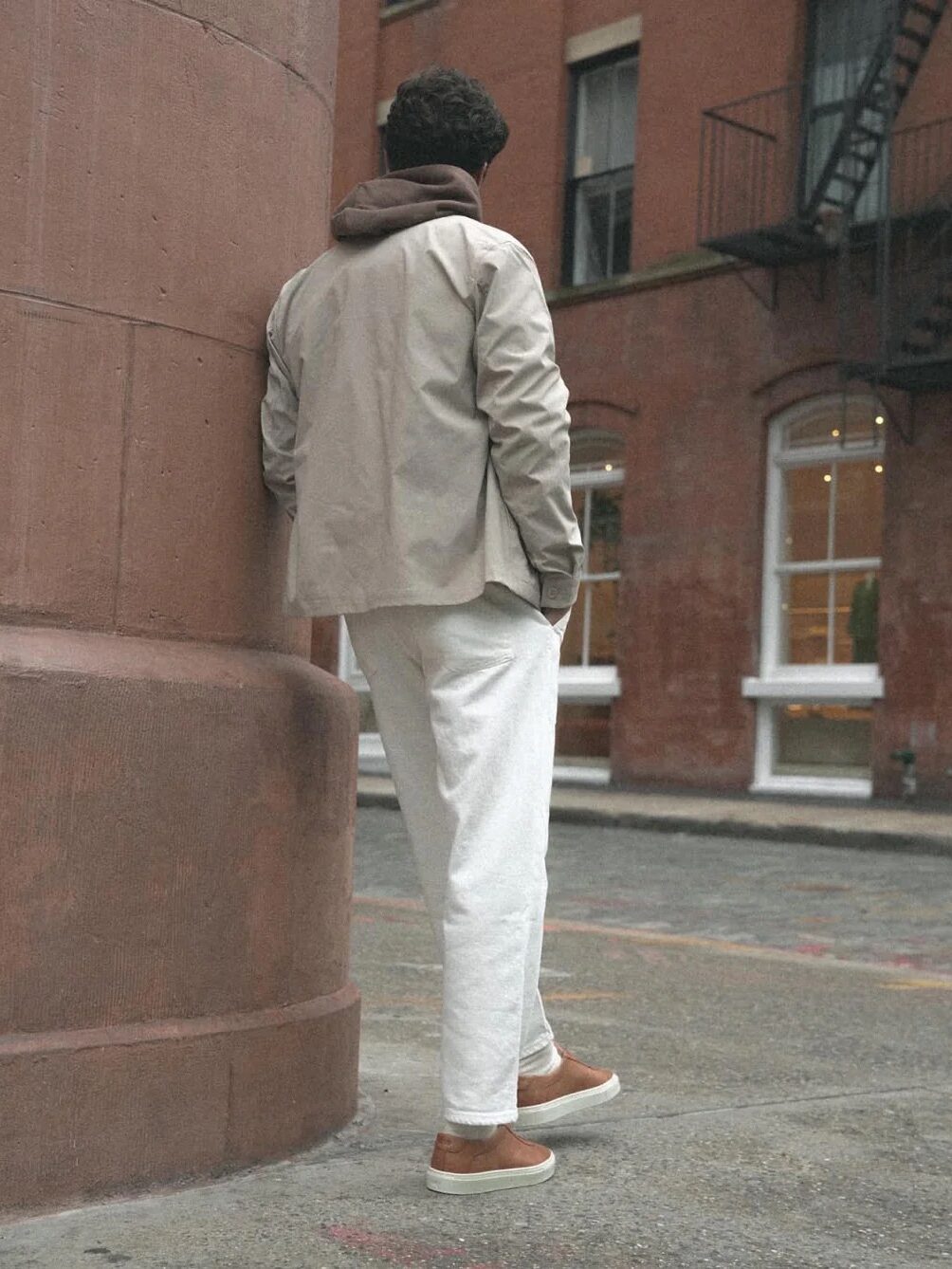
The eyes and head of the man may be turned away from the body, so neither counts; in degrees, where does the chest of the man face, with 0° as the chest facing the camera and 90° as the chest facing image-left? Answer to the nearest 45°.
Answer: approximately 225°

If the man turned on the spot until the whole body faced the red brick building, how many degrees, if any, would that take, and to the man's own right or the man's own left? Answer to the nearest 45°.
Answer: approximately 45° to the man's own left

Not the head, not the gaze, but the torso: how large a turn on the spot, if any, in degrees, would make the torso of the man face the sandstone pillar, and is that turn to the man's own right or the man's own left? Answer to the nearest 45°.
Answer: approximately 135° to the man's own left

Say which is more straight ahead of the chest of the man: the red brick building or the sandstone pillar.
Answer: the red brick building
